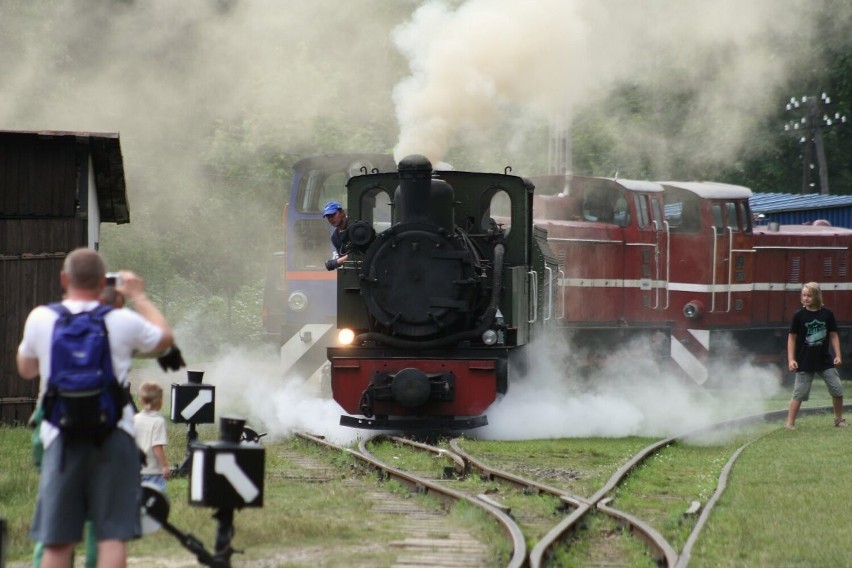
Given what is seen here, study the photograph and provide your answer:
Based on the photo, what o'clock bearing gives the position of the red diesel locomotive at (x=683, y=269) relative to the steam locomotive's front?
The red diesel locomotive is roughly at 7 o'clock from the steam locomotive.

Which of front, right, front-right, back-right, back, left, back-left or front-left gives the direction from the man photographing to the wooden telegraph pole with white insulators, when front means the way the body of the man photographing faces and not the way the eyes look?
front-right

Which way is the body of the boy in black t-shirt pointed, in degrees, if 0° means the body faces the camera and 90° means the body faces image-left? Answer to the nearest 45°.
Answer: approximately 0°

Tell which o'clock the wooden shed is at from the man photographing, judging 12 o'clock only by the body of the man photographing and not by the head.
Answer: The wooden shed is roughly at 12 o'clock from the man photographing.

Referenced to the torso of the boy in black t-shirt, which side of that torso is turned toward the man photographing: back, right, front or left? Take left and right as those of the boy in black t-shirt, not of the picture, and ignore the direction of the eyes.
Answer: front

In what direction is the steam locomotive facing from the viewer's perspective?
toward the camera

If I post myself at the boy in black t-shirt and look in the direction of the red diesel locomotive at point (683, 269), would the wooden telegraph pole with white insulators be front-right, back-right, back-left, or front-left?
front-right

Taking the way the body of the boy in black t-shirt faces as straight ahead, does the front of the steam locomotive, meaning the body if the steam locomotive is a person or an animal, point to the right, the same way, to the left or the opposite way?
the same way

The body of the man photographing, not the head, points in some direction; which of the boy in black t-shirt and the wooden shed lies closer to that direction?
the wooden shed

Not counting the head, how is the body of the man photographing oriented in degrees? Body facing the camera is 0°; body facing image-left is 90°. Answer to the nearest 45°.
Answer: approximately 180°
